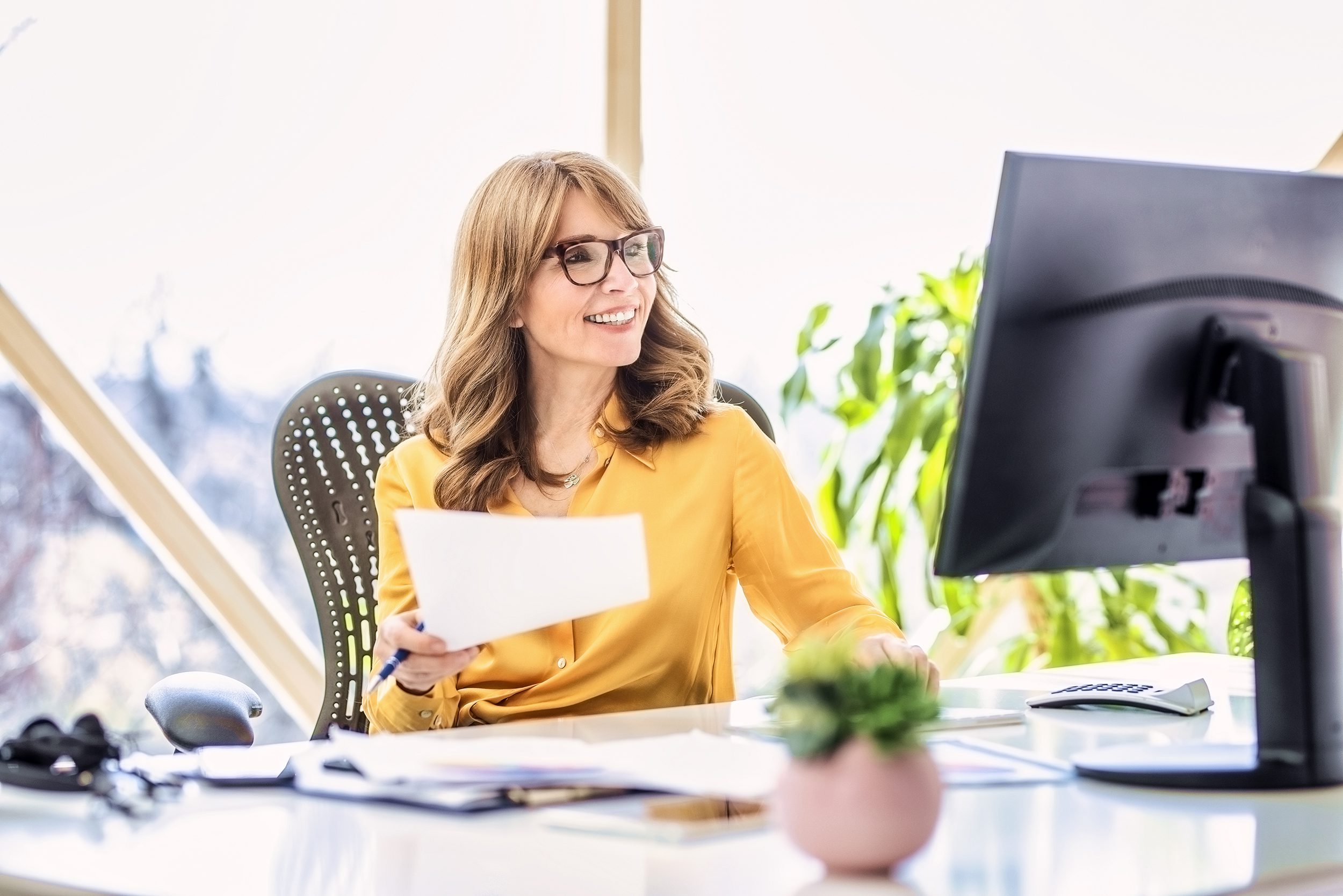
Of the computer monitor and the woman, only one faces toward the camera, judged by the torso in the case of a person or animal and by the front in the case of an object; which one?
the woman

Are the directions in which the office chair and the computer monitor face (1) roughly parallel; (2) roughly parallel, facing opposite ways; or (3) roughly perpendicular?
roughly parallel, facing opposite ways

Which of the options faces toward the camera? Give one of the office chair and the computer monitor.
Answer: the office chair

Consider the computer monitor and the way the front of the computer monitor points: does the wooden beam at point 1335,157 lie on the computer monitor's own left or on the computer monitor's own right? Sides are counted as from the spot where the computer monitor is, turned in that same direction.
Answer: on the computer monitor's own right

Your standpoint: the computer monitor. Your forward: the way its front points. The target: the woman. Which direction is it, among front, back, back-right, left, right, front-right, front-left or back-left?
front

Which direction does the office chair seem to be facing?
toward the camera

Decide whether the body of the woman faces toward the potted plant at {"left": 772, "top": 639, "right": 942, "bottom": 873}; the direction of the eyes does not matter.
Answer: yes

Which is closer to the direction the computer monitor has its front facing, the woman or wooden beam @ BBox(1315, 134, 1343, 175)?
the woman

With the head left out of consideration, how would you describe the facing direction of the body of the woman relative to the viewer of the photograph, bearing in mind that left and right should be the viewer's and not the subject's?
facing the viewer

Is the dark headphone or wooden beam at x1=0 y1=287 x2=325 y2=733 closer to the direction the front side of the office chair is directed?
the dark headphone

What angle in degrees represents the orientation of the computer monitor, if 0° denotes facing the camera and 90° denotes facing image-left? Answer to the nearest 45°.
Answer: approximately 135°

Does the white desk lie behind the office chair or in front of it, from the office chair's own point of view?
in front

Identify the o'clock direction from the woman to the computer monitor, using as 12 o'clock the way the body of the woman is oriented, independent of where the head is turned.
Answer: The computer monitor is roughly at 11 o'clock from the woman.

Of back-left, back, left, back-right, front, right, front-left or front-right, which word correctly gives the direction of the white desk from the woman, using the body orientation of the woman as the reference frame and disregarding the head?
front
